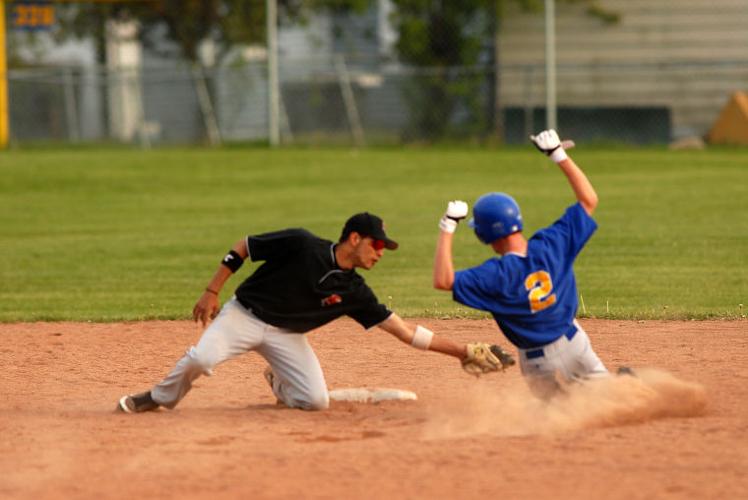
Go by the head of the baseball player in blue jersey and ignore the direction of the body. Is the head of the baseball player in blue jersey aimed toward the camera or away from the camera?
away from the camera

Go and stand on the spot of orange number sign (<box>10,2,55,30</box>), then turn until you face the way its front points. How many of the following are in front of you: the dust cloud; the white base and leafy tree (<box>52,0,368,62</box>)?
2

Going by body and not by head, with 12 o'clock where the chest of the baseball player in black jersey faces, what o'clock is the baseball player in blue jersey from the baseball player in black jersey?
The baseball player in blue jersey is roughly at 11 o'clock from the baseball player in black jersey.

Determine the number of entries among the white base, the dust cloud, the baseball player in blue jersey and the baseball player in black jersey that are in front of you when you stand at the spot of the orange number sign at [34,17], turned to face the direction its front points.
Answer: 4

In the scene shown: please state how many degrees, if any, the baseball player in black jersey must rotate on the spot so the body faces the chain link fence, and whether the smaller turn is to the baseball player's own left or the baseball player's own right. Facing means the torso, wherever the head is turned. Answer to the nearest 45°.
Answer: approximately 135° to the baseball player's own left

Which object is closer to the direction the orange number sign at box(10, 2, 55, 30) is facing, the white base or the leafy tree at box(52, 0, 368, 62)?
the white base

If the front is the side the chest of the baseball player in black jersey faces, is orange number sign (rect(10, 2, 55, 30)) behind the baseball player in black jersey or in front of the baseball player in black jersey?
behind

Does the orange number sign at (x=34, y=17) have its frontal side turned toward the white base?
yes

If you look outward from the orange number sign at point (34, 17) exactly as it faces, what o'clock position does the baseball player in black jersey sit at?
The baseball player in black jersey is roughly at 12 o'clock from the orange number sign.

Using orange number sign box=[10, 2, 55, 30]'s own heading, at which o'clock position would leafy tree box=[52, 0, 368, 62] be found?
The leafy tree is roughly at 8 o'clock from the orange number sign.

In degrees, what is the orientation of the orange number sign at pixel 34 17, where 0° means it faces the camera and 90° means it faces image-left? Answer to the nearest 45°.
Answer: approximately 0°
